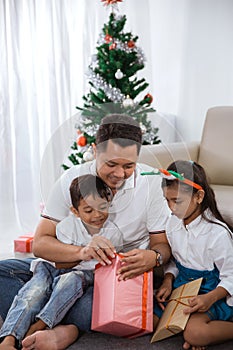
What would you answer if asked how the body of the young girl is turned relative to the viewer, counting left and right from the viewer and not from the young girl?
facing the viewer and to the left of the viewer

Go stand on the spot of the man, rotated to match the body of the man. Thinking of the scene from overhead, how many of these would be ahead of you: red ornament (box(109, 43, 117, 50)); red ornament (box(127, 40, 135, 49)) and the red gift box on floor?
0

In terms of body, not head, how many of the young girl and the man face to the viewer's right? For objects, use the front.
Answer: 0

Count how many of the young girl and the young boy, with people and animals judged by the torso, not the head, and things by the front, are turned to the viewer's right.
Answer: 0

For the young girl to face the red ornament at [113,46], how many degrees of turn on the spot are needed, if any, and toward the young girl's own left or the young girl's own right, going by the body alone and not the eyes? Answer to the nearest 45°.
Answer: approximately 135° to the young girl's own right

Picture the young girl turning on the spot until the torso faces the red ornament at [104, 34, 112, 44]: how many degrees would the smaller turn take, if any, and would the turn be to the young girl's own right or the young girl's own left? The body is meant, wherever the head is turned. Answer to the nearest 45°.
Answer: approximately 135° to the young girl's own right

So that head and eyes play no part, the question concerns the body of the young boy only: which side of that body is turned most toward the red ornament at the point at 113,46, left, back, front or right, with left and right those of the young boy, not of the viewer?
back

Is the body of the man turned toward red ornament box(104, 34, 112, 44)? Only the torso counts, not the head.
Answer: no

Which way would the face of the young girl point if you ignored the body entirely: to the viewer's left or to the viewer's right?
to the viewer's left

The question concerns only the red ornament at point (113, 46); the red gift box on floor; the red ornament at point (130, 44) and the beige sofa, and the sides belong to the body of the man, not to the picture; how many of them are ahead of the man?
0

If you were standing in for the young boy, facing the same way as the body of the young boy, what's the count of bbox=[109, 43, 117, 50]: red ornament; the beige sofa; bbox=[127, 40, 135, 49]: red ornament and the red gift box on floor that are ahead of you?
0

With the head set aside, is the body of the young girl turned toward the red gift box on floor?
no

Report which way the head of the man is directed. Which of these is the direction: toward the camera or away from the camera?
toward the camera

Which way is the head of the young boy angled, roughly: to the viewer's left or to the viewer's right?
to the viewer's right

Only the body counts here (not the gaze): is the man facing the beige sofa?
no

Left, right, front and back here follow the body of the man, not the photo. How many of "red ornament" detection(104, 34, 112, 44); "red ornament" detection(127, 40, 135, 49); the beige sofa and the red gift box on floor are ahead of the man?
0

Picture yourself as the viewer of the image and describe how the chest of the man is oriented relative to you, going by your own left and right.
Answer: facing the viewer

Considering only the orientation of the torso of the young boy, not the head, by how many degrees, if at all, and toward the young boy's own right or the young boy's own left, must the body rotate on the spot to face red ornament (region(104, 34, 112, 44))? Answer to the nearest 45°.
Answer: approximately 180°
